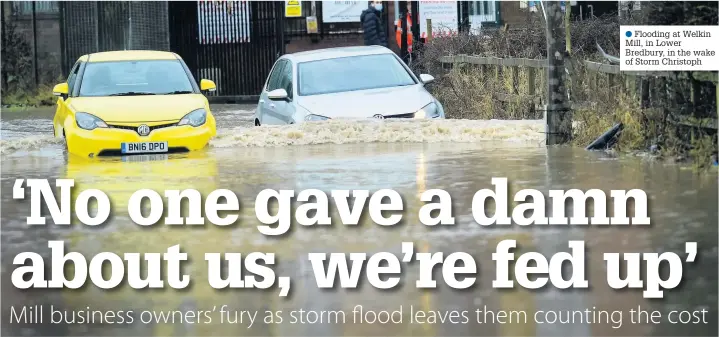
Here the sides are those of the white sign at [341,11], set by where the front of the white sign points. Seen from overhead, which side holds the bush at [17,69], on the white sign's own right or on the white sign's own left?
on the white sign's own right

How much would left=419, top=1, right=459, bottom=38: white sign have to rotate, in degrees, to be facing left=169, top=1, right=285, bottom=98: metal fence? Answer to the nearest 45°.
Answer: approximately 90° to its right

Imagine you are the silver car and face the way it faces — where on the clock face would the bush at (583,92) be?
The bush is roughly at 10 o'clock from the silver car.

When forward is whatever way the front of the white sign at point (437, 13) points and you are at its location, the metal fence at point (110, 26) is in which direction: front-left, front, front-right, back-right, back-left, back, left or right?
right

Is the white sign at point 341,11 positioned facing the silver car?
yes

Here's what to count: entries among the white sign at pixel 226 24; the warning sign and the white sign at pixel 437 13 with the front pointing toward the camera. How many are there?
3

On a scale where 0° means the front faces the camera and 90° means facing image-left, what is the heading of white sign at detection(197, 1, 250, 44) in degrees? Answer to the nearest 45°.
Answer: approximately 0°

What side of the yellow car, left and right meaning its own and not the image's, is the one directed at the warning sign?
back

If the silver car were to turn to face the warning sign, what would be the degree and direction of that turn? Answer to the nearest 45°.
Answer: approximately 135° to its left

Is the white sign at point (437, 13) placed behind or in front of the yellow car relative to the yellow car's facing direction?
behind

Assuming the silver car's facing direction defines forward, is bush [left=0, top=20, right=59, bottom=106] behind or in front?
behind

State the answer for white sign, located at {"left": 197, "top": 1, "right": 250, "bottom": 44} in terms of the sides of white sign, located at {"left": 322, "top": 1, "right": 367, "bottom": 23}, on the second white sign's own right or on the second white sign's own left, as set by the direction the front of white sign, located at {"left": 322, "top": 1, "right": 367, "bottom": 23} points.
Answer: on the second white sign's own right

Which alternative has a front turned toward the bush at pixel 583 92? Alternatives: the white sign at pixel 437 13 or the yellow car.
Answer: the white sign
